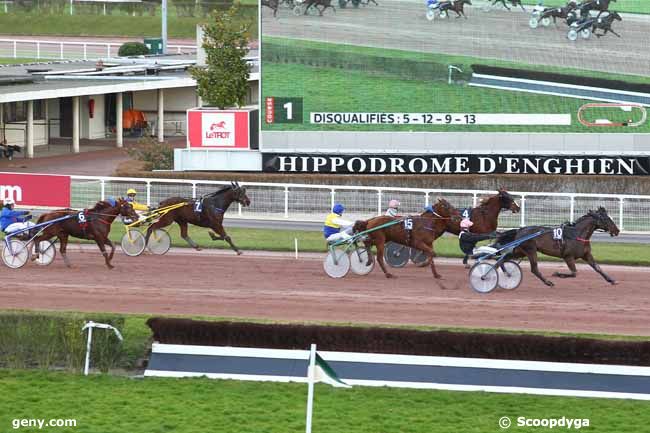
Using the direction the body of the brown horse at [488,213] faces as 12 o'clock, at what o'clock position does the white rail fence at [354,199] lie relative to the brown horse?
The white rail fence is roughly at 8 o'clock from the brown horse.

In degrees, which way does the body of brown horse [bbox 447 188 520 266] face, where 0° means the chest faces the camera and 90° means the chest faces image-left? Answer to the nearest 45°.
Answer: approximately 270°

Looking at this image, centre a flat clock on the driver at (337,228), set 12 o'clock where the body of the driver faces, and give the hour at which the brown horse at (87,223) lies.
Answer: The brown horse is roughly at 6 o'clock from the driver.

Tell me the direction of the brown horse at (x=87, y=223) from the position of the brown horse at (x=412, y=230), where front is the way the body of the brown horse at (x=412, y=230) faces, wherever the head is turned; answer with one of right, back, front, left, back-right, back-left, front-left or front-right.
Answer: back

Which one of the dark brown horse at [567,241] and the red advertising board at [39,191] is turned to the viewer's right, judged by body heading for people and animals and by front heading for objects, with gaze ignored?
the dark brown horse

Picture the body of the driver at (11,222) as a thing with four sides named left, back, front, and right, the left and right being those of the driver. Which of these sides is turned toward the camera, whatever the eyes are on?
right

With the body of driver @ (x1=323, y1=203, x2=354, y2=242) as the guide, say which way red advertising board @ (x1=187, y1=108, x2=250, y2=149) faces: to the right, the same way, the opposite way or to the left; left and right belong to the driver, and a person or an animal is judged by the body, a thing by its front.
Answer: to the right

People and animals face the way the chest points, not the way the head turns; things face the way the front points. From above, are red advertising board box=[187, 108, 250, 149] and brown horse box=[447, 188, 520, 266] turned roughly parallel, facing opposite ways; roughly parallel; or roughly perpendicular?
roughly perpendicular

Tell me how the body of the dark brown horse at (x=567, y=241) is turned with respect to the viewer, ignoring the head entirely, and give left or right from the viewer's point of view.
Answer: facing to the right of the viewer

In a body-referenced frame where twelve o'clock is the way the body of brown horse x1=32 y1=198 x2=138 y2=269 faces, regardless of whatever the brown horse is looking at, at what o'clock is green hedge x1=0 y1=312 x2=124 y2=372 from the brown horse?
The green hedge is roughly at 3 o'clock from the brown horse.

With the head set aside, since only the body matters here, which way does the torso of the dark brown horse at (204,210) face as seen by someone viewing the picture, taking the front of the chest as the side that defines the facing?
to the viewer's right

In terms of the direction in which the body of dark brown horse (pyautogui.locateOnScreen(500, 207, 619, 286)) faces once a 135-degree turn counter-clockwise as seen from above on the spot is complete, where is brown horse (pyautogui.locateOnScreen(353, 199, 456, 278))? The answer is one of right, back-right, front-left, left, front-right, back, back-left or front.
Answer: front-left
